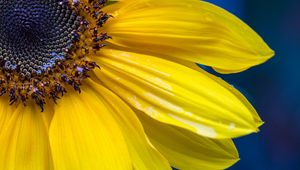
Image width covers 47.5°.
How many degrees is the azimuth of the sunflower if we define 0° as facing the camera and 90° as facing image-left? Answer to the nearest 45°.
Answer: approximately 0°
